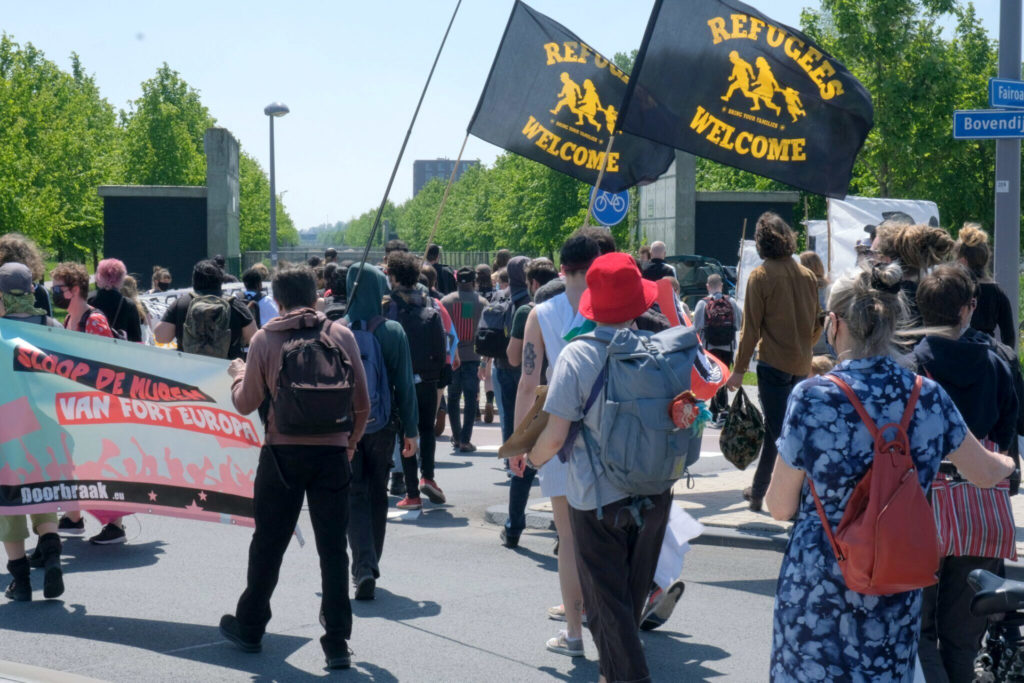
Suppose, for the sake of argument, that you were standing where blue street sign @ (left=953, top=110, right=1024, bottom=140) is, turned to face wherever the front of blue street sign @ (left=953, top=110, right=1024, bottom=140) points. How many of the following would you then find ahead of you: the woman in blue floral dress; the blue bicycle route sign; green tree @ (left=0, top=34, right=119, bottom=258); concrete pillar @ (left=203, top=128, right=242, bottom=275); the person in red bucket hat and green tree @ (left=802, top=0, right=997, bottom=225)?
2

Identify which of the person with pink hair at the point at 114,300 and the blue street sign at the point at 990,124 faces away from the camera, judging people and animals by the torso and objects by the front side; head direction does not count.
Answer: the person with pink hair

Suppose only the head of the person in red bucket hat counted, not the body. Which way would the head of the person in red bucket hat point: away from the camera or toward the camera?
away from the camera

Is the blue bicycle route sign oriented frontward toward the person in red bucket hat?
yes

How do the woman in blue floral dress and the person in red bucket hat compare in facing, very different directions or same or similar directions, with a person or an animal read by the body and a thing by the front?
same or similar directions

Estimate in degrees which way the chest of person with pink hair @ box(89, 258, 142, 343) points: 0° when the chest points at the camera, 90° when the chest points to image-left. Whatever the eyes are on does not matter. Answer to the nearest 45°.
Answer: approximately 180°

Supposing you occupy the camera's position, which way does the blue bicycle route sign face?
facing the viewer

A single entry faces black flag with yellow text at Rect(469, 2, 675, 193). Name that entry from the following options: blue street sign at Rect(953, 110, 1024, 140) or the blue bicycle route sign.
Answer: the blue bicycle route sign

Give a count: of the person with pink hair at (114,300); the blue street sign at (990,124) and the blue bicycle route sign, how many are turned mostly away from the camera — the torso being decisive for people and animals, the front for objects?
1

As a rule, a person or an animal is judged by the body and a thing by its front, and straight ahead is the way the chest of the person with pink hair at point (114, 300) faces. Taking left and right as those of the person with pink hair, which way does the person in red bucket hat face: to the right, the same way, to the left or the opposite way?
the same way

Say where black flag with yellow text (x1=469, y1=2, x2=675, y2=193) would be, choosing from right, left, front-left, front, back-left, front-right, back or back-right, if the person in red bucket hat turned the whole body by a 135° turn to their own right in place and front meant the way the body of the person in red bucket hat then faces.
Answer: left

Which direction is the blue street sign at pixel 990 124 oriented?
toward the camera

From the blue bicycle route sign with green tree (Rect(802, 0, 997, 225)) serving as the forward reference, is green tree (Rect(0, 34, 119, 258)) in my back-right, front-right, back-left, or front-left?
front-left

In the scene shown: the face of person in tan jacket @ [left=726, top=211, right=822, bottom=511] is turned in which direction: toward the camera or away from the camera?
away from the camera

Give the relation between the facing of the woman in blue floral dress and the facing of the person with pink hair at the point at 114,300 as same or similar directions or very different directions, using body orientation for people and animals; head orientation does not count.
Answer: same or similar directions

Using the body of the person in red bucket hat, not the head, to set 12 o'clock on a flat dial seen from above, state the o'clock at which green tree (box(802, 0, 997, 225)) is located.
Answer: The green tree is roughly at 2 o'clock from the person in red bucket hat.

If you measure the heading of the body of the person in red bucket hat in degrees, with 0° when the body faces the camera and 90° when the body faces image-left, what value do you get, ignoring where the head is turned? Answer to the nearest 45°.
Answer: approximately 135°

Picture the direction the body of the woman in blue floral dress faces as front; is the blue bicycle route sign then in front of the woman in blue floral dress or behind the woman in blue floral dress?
in front

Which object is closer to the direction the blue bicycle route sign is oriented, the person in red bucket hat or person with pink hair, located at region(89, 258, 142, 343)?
the person in red bucket hat
